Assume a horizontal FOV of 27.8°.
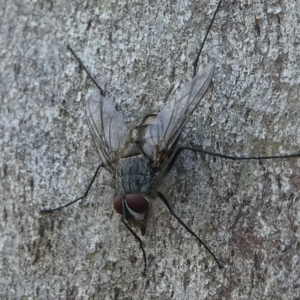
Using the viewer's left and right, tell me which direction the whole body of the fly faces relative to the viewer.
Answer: facing the viewer
